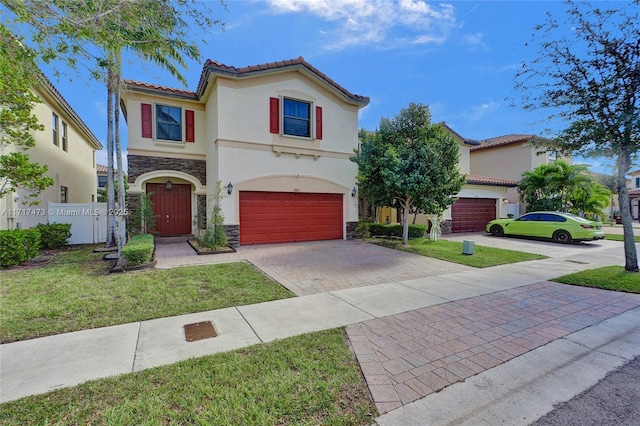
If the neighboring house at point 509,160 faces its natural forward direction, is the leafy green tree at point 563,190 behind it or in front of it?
in front

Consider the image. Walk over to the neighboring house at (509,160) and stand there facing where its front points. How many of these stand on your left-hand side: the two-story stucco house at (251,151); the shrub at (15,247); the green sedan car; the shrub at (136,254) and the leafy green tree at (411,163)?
0

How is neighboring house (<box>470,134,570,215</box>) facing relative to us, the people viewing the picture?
facing the viewer and to the right of the viewer

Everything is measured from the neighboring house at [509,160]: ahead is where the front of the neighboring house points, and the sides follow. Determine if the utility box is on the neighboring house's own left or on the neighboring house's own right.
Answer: on the neighboring house's own right

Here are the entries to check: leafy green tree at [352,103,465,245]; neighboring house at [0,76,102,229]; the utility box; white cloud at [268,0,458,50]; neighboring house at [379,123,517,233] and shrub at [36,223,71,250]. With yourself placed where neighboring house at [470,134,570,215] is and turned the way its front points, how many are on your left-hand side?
0

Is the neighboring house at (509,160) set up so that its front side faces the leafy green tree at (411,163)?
no

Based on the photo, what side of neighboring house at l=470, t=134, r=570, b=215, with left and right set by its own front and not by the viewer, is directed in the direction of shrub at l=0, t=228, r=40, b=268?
right

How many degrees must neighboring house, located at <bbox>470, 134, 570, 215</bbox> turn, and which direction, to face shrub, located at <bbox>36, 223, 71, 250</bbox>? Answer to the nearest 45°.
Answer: approximately 90° to its right

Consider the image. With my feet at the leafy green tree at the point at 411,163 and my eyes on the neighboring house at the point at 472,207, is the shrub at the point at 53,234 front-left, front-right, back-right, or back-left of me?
back-left

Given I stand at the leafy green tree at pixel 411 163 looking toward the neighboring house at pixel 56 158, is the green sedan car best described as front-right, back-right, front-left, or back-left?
back-right

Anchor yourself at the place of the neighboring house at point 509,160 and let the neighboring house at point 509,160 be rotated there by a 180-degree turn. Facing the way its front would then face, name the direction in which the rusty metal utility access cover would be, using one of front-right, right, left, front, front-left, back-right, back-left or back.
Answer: back-left

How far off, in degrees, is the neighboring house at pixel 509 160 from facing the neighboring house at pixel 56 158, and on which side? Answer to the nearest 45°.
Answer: approximately 90° to its right
